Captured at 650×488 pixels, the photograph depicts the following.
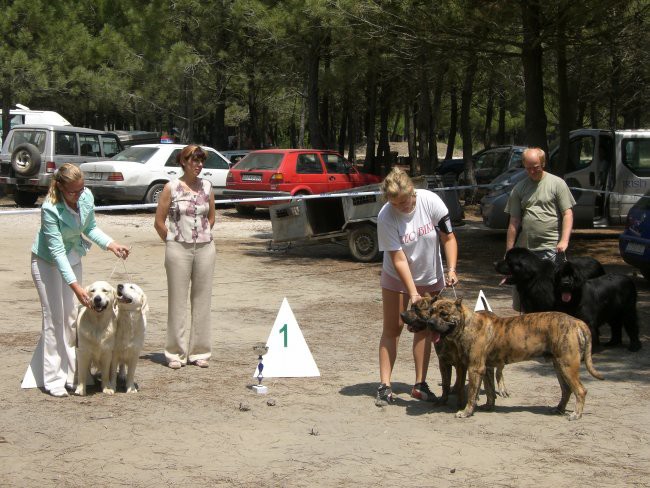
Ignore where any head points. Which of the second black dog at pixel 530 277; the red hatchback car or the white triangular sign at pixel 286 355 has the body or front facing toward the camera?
the white triangular sign

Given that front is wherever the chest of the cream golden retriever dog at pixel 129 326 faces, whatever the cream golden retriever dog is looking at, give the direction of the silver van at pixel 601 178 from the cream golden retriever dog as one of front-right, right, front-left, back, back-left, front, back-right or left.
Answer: back-left

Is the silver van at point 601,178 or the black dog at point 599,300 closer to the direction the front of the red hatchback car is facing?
the silver van

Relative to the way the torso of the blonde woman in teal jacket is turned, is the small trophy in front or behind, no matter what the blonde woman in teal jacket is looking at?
in front

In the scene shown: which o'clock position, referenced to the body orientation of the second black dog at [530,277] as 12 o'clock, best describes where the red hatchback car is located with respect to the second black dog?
The red hatchback car is roughly at 2 o'clock from the second black dog.

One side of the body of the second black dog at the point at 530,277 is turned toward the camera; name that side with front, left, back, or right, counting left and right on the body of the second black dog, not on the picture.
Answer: left

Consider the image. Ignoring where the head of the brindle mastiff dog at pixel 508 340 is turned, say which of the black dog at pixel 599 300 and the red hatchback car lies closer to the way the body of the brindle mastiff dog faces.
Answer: the red hatchback car

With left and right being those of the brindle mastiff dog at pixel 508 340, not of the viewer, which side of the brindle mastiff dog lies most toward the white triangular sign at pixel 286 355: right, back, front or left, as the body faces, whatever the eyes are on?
front

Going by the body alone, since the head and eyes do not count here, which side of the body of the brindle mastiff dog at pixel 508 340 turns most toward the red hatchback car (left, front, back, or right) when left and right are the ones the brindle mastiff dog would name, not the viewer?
right

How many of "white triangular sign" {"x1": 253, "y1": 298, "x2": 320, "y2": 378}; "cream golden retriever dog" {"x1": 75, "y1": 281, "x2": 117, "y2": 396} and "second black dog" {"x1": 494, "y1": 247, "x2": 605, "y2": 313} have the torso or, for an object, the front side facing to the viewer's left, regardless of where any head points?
1

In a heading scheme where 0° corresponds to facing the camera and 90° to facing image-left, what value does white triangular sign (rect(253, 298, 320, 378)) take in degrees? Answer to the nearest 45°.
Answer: approximately 0°

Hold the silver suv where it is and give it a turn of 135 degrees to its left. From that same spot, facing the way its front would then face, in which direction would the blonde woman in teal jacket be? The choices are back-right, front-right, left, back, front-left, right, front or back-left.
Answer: left

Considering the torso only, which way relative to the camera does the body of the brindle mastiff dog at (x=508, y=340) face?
to the viewer's left

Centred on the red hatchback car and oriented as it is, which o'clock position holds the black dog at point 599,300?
The black dog is roughly at 4 o'clock from the red hatchback car.

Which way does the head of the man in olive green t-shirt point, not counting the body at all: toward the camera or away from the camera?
toward the camera

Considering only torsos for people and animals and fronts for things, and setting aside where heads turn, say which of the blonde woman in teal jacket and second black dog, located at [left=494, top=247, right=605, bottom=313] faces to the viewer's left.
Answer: the second black dog

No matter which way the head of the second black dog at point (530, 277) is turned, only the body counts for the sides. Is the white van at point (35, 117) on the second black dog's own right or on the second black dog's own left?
on the second black dog's own right

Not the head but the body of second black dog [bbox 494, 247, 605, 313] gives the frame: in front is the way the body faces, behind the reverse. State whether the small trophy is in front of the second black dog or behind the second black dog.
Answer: in front
